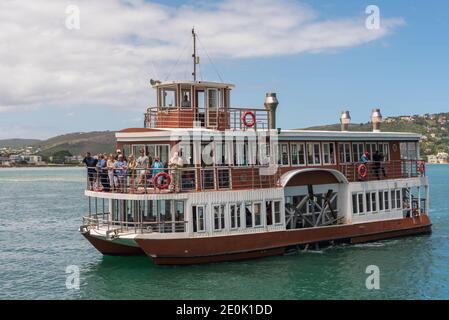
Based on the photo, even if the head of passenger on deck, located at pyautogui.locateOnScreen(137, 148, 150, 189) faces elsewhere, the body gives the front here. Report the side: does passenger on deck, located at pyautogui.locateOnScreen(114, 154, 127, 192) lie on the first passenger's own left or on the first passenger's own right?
on the first passenger's own right

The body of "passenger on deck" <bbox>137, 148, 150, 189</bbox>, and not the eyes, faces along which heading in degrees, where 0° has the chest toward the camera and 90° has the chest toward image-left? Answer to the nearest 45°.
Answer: approximately 45°

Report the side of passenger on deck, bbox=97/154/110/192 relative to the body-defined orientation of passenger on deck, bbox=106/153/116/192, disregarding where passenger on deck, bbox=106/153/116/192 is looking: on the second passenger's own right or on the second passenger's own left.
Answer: on the second passenger's own right

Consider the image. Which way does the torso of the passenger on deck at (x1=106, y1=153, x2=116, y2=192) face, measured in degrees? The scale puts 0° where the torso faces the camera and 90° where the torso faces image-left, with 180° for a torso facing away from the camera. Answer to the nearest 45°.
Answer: approximately 45°

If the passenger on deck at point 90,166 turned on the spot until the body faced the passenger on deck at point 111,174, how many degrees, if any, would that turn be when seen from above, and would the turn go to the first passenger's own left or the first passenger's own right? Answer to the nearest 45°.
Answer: approximately 90° to the first passenger's own left

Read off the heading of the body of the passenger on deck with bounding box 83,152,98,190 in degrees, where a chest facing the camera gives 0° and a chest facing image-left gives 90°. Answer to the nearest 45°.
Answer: approximately 45°
